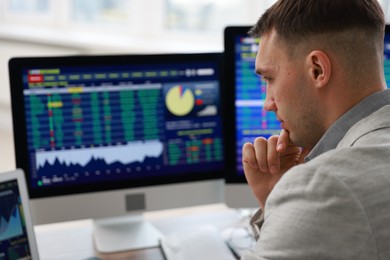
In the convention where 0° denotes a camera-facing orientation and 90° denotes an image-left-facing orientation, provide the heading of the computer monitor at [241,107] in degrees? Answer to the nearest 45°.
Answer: approximately 0°

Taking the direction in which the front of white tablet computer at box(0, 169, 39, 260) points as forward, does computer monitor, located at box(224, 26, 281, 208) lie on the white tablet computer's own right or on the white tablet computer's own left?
on the white tablet computer's own left

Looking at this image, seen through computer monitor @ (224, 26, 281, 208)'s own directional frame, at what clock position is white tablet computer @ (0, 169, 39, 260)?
The white tablet computer is roughly at 2 o'clock from the computer monitor.
